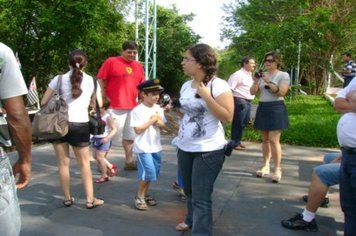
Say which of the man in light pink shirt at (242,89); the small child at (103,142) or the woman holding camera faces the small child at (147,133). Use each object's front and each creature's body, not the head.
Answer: the woman holding camera

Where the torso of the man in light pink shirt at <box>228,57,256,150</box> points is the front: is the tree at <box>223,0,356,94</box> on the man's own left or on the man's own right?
on the man's own left

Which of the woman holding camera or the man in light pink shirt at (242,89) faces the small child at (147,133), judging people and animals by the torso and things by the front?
the woman holding camera

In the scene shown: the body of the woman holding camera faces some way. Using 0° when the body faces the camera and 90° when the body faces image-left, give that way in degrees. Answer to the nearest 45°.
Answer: approximately 45°

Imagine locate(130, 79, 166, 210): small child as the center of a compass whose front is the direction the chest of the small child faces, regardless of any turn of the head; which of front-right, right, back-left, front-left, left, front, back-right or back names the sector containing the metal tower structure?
back-left

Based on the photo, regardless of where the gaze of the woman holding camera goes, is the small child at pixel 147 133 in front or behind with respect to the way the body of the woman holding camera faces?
in front

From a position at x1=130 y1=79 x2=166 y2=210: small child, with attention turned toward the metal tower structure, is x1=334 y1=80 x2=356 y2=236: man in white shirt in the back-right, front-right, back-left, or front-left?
back-right

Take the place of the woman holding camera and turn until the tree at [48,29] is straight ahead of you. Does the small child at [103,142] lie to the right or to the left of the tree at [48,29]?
left

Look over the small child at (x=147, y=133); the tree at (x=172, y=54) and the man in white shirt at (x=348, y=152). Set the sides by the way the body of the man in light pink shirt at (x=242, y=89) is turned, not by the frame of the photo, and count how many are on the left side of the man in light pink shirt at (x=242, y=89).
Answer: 1
